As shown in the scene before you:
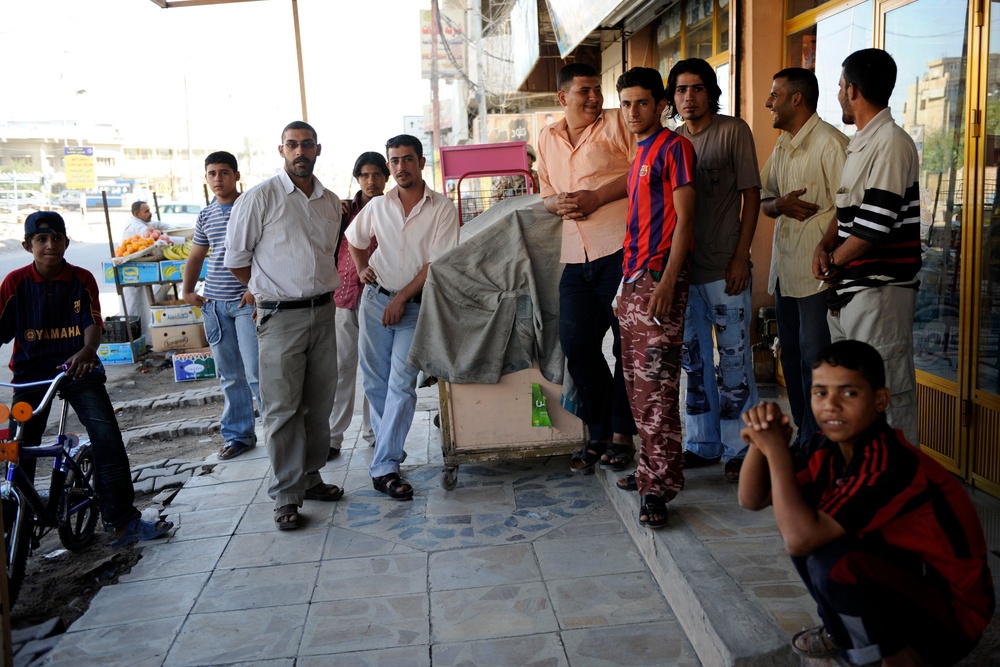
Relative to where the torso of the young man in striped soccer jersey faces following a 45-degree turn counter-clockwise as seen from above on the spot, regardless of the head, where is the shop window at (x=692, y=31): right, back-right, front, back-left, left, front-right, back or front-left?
back

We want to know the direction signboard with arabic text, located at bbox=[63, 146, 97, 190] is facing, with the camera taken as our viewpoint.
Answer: facing the viewer

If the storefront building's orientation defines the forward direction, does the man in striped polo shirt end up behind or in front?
in front

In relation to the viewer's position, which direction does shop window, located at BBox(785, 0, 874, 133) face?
facing the viewer and to the left of the viewer

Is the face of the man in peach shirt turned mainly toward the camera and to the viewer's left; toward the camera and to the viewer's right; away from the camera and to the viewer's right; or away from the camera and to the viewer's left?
toward the camera and to the viewer's right

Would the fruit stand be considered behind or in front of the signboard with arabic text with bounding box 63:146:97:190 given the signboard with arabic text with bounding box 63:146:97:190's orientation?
in front

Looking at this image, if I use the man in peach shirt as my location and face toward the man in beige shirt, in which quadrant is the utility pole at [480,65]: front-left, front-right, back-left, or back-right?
back-left

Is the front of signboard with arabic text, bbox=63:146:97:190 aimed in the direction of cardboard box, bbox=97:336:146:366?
yes

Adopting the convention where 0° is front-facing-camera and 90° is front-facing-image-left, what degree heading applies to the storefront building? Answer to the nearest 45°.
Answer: approximately 45°

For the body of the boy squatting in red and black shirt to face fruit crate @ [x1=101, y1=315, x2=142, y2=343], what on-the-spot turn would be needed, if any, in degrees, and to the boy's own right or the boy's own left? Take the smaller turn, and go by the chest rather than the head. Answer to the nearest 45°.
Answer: approximately 90° to the boy's own right

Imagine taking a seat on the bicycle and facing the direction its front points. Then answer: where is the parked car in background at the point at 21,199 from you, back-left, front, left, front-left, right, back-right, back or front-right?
back-right

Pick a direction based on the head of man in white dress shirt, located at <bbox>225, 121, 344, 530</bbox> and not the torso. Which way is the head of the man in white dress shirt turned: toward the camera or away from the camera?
toward the camera
